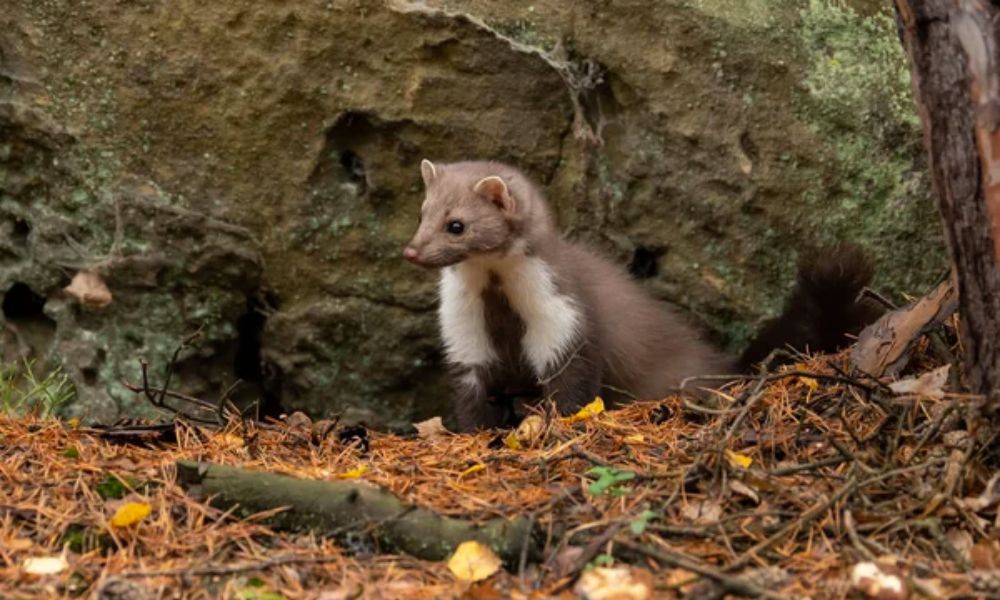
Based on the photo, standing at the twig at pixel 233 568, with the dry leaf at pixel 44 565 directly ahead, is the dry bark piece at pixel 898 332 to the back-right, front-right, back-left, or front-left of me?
back-right

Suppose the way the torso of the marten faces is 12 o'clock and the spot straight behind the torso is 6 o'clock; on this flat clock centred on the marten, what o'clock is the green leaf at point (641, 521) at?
The green leaf is roughly at 10 o'clock from the marten.

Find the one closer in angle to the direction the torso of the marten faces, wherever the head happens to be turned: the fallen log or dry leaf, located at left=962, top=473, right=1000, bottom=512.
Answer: the fallen log

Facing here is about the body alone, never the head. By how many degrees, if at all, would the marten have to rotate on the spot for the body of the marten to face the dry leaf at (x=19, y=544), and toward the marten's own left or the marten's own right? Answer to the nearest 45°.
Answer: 0° — it already faces it

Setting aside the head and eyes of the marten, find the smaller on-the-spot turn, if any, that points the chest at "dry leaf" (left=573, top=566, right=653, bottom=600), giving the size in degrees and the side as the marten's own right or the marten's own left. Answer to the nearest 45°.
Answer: approximately 45° to the marten's own left

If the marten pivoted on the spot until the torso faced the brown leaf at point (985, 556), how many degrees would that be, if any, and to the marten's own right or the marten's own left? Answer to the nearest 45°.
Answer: approximately 90° to the marten's own left

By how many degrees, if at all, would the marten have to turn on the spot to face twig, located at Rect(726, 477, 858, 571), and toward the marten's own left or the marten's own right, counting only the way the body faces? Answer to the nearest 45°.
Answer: approximately 90° to the marten's own left

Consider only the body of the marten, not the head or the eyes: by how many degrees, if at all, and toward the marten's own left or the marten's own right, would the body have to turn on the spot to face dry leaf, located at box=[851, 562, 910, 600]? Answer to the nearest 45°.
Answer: approximately 90° to the marten's own left

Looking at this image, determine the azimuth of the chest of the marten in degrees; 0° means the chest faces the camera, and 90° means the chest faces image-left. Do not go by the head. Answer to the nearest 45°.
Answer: approximately 45°
